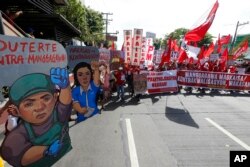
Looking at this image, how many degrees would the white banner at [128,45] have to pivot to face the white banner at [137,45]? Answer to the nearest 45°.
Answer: approximately 45° to its left

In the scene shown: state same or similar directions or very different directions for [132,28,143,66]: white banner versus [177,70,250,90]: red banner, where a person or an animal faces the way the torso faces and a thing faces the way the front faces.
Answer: same or similar directions

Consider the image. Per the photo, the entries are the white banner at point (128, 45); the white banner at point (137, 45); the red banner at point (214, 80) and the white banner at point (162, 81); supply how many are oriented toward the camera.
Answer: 4

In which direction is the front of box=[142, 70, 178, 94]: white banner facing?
toward the camera

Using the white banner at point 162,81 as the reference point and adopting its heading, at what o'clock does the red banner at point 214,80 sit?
The red banner is roughly at 8 o'clock from the white banner.

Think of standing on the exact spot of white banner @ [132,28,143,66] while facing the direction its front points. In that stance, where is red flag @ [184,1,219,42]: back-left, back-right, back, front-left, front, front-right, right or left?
front-left

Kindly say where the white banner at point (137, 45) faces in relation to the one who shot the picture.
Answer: facing the viewer

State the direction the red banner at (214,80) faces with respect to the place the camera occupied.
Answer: facing the viewer

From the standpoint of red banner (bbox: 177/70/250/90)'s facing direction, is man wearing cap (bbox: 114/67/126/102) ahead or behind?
ahead

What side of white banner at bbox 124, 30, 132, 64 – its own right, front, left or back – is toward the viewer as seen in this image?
front

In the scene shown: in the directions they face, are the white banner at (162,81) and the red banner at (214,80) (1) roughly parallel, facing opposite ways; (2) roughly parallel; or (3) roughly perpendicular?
roughly parallel

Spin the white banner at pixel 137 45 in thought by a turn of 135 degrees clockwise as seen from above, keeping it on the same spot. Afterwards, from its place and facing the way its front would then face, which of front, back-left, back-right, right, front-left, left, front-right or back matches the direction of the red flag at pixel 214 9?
back
